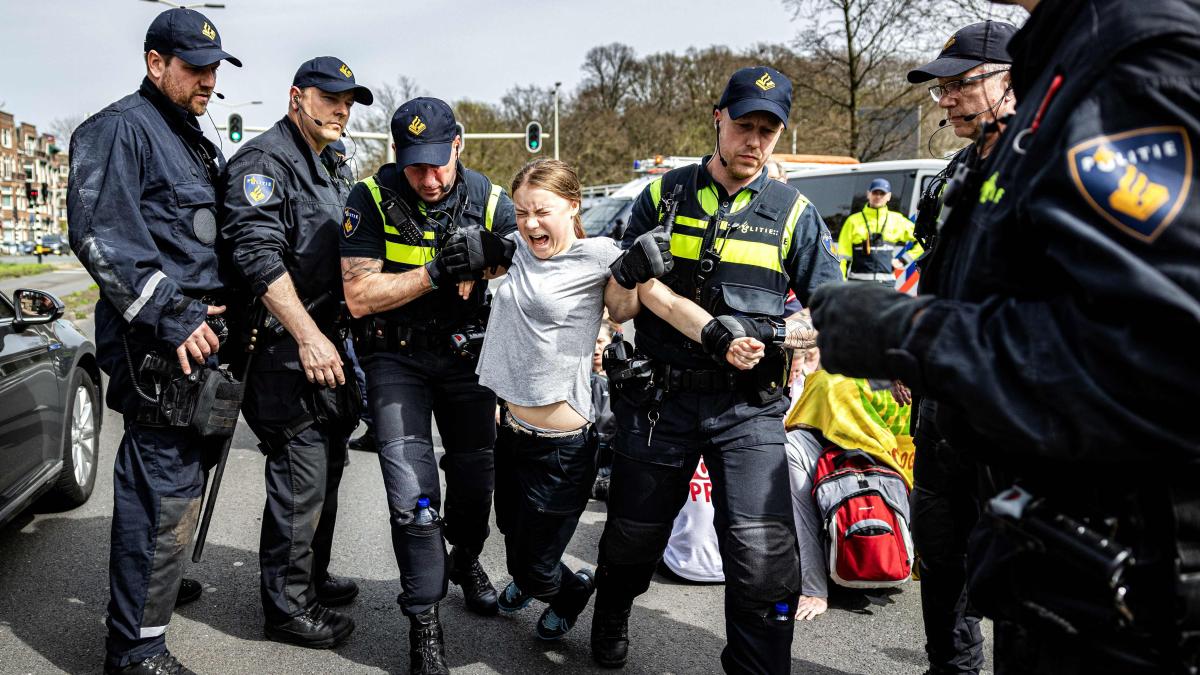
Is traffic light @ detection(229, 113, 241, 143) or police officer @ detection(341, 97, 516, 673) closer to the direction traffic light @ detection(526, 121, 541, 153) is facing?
the police officer

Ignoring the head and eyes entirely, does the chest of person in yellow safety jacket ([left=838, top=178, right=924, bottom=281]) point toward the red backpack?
yes

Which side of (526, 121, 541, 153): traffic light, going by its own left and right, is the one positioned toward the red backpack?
front

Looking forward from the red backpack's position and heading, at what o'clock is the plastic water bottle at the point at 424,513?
The plastic water bottle is roughly at 2 o'clock from the red backpack.

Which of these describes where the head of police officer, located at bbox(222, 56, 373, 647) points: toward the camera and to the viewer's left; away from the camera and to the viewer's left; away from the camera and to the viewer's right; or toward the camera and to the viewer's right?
toward the camera and to the viewer's right

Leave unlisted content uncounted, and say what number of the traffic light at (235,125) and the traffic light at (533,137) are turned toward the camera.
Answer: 2

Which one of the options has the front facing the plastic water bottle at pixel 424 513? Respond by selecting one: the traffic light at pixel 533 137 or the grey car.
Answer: the traffic light

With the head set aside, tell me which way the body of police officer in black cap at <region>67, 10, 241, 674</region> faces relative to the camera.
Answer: to the viewer's right
